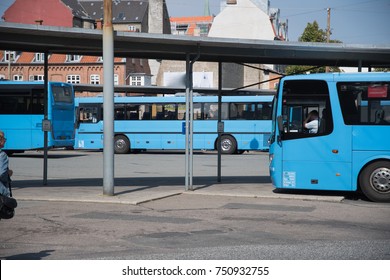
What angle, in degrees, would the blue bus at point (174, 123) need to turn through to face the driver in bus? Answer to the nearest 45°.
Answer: approximately 90° to its left

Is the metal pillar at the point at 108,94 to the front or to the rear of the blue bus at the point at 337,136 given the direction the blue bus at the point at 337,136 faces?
to the front

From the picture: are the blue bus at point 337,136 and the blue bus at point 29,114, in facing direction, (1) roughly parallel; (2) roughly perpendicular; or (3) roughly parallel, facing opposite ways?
roughly parallel

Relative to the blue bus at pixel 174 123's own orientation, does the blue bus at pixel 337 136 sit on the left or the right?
on its left

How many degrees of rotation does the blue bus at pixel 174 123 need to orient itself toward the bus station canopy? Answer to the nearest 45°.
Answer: approximately 90° to its left

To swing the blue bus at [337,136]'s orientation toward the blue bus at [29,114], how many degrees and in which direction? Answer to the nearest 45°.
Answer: approximately 45° to its right

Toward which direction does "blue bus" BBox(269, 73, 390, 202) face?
to the viewer's left

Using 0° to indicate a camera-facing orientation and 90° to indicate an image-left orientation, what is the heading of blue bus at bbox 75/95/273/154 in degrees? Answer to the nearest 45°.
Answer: approximately 90°
